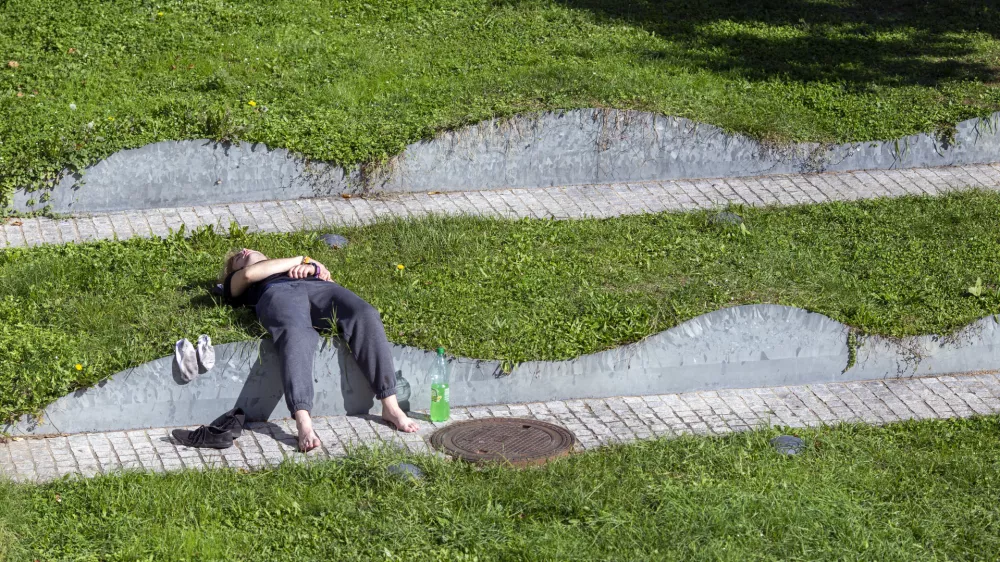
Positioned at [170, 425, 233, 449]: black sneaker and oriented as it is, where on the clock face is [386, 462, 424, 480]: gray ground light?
The gray ground light is roughly at 7 o'clock from the black sneaker.

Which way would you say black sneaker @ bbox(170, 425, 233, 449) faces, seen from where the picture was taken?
facing to the left of the viewer

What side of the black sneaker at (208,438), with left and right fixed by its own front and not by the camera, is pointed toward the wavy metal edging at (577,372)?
back

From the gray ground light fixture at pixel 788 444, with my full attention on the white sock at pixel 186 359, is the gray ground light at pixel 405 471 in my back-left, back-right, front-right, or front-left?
front-left

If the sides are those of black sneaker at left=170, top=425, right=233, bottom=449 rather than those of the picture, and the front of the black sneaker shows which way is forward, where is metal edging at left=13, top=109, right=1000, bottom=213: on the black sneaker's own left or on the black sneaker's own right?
on the black sneaker's own right

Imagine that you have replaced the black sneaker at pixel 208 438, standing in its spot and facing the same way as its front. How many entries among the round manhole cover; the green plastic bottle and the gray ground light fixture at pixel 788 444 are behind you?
3

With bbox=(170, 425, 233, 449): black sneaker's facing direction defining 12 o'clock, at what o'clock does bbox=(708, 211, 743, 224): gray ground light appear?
The gray ground light is roughly at 5 o'clock from the black sneaker.

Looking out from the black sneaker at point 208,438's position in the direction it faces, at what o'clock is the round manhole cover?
The round manhole cover is roughly at 6 o'clock from the black sneaker.
